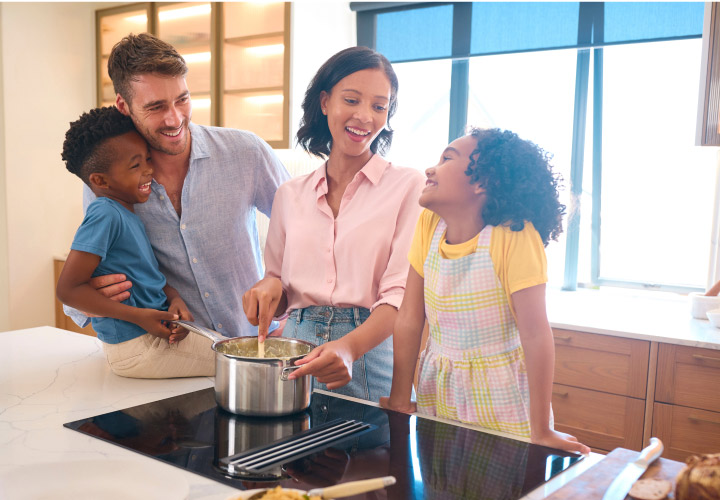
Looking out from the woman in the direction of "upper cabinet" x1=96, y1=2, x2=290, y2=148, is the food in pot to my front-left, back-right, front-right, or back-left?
back-left

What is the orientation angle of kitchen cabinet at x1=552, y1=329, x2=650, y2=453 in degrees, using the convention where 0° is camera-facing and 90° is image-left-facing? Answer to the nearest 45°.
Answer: approximately 45°

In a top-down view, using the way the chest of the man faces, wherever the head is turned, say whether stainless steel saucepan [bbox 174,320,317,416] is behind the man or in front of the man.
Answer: in front

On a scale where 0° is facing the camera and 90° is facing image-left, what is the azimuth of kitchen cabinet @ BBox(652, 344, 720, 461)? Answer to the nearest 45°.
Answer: approximately 45°

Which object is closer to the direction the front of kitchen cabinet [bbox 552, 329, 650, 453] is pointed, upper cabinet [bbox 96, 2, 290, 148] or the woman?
the woman

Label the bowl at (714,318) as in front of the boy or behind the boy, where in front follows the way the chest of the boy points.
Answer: in front

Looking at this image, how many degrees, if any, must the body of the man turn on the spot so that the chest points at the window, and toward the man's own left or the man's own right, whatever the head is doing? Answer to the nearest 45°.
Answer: approximately 135° to the man's own left

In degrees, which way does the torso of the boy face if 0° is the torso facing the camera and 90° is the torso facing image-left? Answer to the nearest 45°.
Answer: approximately 270°

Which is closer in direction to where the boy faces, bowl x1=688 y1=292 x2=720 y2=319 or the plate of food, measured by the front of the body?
the bowl
